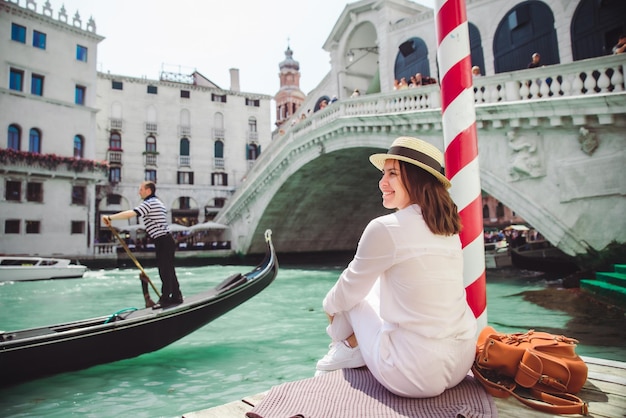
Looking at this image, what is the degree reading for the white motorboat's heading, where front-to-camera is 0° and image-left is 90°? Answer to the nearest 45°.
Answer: approximately 270°

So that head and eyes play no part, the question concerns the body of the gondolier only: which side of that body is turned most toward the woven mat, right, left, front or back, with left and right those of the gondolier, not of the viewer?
left

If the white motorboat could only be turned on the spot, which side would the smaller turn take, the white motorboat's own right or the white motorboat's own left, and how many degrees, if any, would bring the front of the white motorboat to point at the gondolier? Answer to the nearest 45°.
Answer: approximately 90° to the white motorboat's own right

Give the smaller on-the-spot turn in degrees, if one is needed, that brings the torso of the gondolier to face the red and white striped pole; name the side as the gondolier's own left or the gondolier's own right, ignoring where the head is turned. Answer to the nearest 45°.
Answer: approximately 135° to the gondolier's own left

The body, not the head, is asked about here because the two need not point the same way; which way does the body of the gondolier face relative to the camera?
to the viewer's left

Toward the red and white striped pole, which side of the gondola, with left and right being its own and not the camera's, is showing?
left
